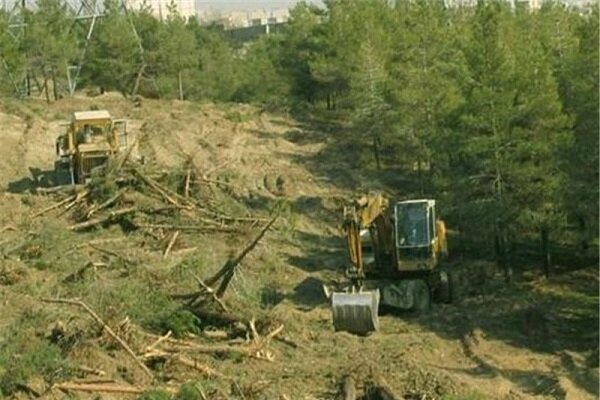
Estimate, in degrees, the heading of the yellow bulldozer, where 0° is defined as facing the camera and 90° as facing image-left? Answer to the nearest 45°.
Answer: approximately 0°

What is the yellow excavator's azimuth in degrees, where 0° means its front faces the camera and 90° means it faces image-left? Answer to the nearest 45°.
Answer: approximately 45°

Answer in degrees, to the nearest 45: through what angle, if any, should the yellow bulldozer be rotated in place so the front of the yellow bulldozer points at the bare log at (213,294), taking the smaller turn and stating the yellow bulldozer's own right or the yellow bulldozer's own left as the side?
0° — it already faces it

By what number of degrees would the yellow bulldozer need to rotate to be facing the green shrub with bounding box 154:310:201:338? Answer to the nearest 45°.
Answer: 0° — it already faces it

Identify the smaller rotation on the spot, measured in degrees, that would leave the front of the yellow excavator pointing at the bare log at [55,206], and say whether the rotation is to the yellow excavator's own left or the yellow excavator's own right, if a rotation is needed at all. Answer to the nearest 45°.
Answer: approximately 90° to the yellow excavator's own right

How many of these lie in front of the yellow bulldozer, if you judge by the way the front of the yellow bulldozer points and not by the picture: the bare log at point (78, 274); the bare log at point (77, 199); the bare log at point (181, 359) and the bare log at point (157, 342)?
4
